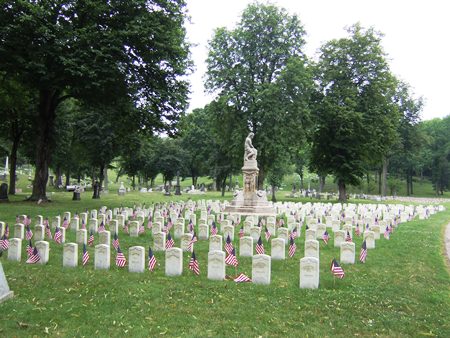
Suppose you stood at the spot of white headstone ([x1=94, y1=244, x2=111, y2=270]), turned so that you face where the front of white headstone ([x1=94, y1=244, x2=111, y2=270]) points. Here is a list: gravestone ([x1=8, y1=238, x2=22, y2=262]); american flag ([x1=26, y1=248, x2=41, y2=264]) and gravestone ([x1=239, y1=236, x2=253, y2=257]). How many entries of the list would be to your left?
1

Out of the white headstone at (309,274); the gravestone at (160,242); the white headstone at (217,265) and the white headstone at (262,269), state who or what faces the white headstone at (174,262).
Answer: the gravestone

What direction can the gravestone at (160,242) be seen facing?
toward the camera

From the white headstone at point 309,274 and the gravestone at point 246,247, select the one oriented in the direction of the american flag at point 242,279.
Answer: the gravestone

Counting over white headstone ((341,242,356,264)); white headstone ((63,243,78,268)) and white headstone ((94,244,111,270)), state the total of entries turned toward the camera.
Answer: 3

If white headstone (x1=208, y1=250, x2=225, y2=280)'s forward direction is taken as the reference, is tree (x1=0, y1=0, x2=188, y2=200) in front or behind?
behind

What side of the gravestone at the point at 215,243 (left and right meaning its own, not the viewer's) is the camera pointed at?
front

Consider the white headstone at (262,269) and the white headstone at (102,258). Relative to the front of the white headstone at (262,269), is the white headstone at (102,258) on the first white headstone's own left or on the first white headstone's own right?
on the first white headstone's own right

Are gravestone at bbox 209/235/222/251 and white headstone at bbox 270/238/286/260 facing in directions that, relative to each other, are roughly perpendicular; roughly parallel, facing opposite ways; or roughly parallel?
roughly parallel

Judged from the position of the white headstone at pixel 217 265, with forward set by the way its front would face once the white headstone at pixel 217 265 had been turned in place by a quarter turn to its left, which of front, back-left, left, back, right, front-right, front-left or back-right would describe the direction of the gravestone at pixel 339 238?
front-left

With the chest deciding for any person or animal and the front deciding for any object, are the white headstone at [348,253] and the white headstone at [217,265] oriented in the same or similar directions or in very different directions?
same or similar directions

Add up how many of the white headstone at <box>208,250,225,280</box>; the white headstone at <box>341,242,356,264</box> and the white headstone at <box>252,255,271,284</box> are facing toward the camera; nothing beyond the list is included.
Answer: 3

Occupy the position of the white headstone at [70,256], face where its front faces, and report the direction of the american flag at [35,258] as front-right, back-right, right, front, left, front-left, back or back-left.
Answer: back-right

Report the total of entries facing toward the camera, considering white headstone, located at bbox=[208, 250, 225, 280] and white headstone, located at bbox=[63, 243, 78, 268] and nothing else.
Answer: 2

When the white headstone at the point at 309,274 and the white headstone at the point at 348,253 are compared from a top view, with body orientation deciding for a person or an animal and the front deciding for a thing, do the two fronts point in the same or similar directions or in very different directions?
same or similar directions

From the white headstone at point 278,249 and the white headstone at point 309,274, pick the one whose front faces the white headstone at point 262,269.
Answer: the white headstone at point 278,249

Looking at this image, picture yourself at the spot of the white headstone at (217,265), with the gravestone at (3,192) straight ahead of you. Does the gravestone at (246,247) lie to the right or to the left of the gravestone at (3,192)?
right

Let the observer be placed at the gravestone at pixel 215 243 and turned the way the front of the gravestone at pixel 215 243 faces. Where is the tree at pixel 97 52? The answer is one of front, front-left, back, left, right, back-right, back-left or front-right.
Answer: back-right

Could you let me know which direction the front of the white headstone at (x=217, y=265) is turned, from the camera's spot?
facing the viewer

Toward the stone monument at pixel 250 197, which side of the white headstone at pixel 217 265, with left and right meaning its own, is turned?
back

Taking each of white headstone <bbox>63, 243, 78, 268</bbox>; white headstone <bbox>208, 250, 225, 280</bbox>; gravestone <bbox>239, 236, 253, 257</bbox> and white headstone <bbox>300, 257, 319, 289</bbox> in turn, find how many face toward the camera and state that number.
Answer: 4

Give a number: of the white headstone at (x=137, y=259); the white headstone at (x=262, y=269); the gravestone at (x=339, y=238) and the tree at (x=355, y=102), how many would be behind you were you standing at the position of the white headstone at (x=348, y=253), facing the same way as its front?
2
